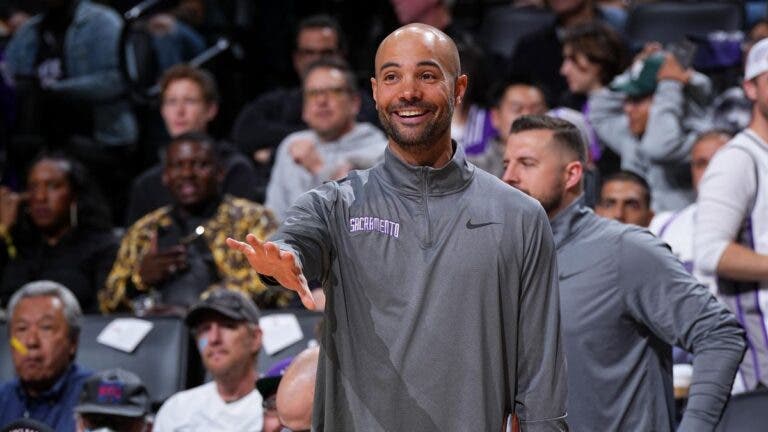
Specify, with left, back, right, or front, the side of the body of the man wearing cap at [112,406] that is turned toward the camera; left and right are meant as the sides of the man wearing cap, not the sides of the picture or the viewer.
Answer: front

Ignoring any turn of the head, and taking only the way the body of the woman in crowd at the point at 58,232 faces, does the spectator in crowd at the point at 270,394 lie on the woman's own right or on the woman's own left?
on the woman's own left

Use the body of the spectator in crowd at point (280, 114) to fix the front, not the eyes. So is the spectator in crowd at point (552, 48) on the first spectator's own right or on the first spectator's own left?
on the first spectator's own left

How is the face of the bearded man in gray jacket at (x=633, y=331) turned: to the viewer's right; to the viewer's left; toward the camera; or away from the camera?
to the viewer's left

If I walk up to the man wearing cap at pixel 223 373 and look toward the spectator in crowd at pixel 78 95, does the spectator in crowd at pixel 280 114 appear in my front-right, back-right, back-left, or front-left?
front-right

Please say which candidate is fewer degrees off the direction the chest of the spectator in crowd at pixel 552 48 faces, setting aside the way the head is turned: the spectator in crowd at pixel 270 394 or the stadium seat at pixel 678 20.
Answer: the spectator in crowd

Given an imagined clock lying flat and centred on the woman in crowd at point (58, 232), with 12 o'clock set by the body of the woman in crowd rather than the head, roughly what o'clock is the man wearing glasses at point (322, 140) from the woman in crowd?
The man wearing glasses is roughly at 8 o'clock from the woman in crowd.

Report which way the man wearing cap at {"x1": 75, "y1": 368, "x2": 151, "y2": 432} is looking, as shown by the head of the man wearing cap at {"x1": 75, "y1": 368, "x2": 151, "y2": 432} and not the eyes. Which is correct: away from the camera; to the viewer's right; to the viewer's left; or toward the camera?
toward the camera

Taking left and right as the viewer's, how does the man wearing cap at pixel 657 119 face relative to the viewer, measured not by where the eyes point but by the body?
facing the viewer and to the left of the viewer

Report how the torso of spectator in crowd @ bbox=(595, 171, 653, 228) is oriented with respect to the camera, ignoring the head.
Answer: toward the camera
